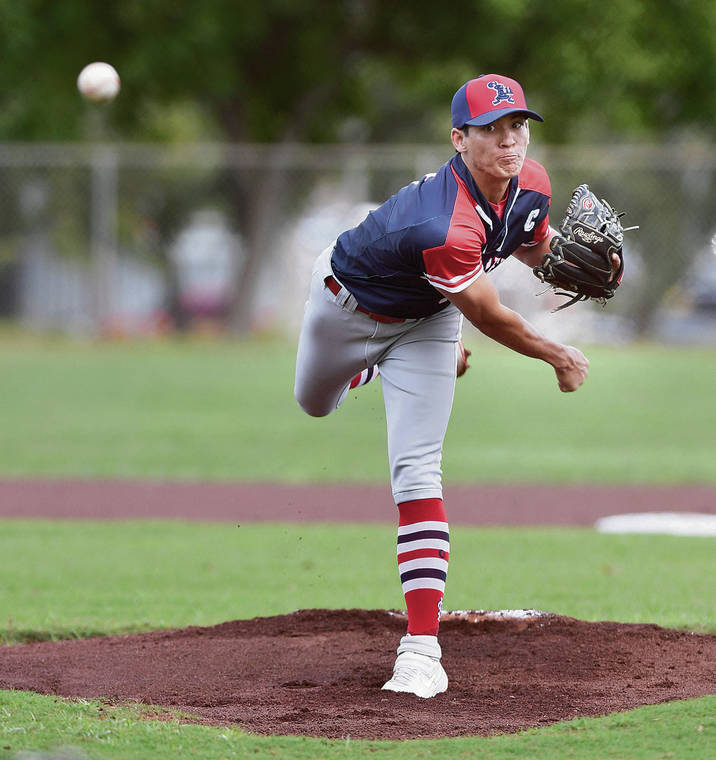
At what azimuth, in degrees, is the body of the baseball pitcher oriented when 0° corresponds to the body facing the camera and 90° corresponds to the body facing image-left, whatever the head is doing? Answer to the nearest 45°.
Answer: approximately 315°
